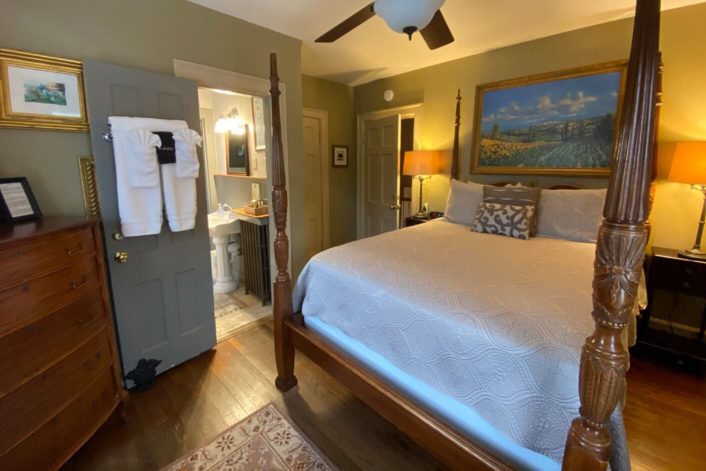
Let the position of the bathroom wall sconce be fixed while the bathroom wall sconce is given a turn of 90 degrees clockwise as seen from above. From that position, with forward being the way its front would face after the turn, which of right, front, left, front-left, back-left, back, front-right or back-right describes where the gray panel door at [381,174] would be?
back-right

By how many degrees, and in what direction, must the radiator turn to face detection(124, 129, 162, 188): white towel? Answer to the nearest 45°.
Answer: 0° — it already faces it

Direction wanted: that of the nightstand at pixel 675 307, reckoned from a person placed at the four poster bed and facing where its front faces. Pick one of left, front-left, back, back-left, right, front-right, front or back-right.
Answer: back

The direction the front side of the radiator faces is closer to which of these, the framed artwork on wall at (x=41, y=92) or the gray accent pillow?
the framed artwork on wall

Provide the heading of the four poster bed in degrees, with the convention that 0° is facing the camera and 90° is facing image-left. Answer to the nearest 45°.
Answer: approximately 45°

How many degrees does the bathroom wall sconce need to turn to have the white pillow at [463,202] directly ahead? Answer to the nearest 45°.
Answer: approximately 90° to its left

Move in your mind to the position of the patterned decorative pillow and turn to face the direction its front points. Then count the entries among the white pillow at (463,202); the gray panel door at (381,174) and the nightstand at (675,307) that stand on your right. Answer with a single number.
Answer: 2

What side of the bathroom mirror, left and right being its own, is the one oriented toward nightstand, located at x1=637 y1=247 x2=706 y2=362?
left
